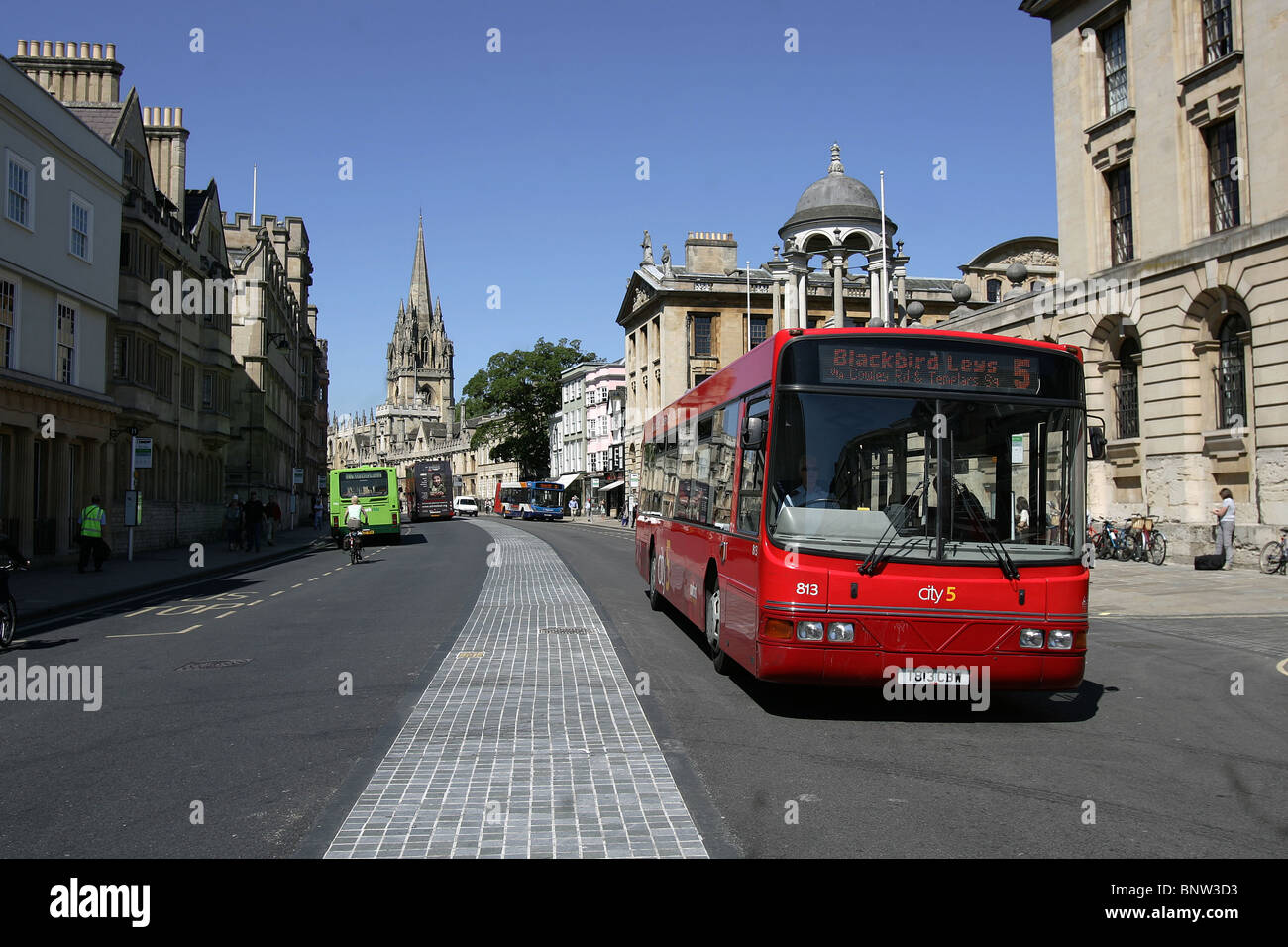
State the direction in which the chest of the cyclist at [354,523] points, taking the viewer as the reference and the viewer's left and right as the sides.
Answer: facing away from the viewer

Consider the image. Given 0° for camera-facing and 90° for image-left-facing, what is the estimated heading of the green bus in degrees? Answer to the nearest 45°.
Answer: approximately 180°

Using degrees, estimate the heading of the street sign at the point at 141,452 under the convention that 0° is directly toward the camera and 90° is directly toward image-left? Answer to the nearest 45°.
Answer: approximately 0°

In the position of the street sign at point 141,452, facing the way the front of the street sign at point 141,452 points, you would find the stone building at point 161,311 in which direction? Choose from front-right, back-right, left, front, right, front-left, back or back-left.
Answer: back

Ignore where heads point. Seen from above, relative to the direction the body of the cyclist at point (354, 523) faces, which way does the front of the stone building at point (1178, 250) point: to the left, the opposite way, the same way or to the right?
to the left

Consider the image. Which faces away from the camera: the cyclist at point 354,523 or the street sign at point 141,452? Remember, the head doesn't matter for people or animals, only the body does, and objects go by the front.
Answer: the cyclist

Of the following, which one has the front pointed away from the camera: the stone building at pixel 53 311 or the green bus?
the green bus

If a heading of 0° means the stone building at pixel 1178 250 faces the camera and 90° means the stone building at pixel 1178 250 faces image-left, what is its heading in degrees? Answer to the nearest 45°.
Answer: approximately 45°
